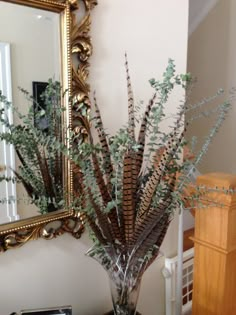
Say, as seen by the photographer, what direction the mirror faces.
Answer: facing the viewer and to the right of the viewer
